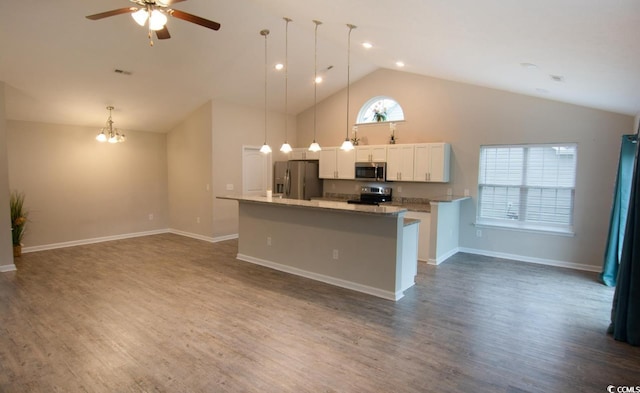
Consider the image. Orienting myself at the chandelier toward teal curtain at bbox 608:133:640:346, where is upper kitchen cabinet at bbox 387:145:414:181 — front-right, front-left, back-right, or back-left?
front-left

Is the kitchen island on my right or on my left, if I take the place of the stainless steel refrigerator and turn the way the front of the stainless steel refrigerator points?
on my left

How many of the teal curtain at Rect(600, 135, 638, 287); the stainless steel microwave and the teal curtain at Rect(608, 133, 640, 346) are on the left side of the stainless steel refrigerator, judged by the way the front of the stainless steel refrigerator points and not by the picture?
3

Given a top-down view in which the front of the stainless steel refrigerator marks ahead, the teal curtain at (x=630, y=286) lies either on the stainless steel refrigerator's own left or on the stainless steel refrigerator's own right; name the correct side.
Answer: on the stainless steel refrigerator's own left

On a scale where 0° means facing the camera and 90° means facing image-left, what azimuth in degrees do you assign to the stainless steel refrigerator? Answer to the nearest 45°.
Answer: approximately 45°

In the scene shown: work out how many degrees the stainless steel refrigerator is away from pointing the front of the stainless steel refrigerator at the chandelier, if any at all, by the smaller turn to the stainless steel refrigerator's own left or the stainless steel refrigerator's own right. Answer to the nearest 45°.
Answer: approximately 45° to the stainless steel refrigerator's own right

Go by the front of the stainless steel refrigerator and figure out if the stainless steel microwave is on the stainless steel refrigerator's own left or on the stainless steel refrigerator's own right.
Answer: on the stainless steel refrigerator's own left

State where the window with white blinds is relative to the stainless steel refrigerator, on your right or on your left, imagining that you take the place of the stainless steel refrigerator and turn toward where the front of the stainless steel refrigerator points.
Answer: on your left

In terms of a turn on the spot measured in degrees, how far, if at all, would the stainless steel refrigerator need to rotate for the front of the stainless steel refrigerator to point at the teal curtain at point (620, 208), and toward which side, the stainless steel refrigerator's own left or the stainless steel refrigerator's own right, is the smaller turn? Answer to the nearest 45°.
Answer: approximately 90° to the stainless steel refrigerator's own left

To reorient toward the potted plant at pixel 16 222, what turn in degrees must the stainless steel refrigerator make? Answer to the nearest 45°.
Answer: approximately 45° to its right

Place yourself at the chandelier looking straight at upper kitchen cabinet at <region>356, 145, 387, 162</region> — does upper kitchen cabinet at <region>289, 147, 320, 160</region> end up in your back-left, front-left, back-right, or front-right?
front-left
